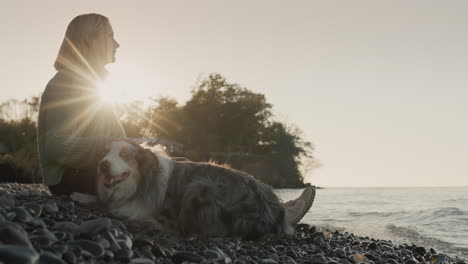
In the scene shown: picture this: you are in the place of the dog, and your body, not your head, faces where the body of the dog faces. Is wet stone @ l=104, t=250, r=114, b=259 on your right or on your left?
on your left

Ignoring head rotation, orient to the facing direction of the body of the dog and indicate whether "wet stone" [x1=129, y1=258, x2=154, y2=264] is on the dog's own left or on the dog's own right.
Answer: on the dog's own left

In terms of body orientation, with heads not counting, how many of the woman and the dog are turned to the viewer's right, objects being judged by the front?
1

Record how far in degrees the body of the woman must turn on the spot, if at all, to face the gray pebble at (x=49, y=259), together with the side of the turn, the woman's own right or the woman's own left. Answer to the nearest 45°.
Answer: approximately 90° to the woman's own right

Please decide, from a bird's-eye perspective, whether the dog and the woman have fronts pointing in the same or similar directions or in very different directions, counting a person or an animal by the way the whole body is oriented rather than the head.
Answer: very different directions

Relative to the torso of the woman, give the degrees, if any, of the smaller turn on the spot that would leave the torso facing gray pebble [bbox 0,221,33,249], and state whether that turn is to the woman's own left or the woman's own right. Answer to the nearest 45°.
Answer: approximately 90° to the woman's own right

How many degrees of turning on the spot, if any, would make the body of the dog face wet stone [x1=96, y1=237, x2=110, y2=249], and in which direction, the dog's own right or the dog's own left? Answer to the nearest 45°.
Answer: approximately 90° to the dog's own left

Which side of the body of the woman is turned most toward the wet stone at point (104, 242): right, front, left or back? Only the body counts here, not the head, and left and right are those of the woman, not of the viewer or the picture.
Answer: right

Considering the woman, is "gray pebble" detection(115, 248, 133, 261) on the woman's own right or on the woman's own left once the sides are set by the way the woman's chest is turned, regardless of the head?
on the woman's own right

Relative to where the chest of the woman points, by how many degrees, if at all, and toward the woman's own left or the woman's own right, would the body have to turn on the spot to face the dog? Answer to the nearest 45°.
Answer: approximately 45° to the woman's own right

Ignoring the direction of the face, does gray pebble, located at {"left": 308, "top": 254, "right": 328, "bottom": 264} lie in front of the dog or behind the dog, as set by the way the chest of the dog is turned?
behind

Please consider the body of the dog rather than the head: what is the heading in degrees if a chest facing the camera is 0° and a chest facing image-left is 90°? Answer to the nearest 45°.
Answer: approximately 90°

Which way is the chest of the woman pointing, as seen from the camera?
to the viewer's right

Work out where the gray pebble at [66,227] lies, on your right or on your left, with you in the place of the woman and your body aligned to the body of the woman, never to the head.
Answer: on your right

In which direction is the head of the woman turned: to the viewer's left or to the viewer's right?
to the viewer's right
